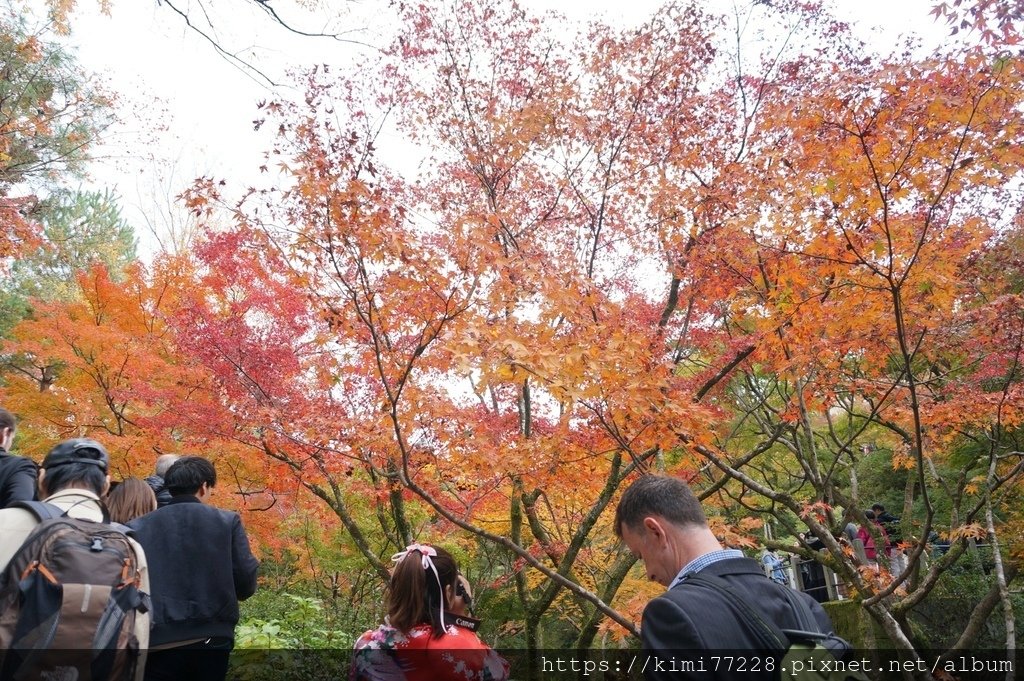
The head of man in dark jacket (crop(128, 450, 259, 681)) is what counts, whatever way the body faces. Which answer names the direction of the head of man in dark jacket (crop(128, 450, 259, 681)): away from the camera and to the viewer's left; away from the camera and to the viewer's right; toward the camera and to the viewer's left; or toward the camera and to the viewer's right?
away from the camera and to the viewer's right

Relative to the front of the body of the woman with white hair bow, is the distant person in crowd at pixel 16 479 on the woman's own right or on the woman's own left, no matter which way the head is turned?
on the woman's own left

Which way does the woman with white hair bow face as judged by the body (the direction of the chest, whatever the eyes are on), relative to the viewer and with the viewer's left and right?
facing away from the viewer and to the right of the viewer

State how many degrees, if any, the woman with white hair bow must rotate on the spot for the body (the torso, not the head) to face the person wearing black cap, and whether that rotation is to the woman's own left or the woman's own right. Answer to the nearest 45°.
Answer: approximately 135° to the woman's own left

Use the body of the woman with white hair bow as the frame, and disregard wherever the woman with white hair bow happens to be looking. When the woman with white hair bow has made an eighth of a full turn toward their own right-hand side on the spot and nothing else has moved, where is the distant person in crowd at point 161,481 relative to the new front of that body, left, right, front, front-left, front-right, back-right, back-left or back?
back-left

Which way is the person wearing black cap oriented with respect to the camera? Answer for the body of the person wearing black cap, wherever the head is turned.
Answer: away from the camera

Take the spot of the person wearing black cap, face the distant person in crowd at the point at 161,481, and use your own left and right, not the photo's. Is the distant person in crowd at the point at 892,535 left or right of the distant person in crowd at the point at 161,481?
right

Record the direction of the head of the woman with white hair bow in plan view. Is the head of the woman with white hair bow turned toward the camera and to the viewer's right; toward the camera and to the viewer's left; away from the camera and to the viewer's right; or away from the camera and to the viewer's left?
away from the camera and to the viewer's right

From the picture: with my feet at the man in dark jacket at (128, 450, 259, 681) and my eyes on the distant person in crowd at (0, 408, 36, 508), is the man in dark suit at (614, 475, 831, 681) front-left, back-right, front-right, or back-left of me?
back-left

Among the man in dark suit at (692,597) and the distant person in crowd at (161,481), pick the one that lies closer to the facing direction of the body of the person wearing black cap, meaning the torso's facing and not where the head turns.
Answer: the distant person in crowd

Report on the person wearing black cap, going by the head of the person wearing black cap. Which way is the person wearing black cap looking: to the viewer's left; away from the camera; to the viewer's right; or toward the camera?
away from the camera

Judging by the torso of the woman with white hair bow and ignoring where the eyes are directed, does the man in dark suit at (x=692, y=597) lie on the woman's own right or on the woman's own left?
on the woman's own right
